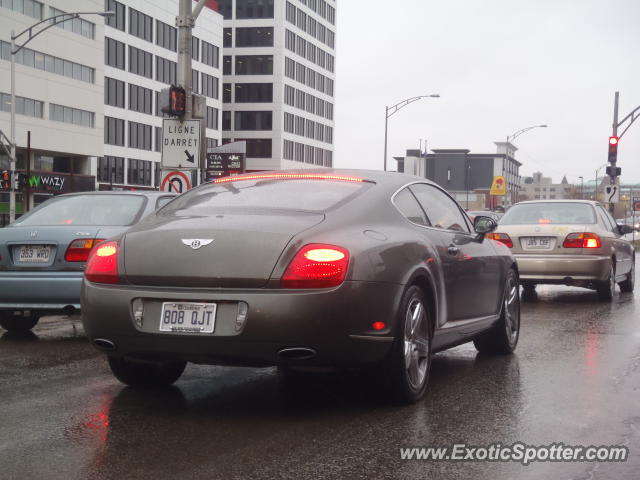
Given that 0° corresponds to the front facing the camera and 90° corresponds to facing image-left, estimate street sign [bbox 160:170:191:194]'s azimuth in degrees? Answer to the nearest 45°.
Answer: approximately 0°

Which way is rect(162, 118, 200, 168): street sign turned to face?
toward the camera

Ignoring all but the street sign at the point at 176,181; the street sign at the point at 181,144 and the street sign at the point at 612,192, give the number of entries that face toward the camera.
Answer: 3

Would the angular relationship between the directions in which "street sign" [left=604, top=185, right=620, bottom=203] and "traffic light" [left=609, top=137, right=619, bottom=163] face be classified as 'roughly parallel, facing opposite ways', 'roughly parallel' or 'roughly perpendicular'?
roughly parallel

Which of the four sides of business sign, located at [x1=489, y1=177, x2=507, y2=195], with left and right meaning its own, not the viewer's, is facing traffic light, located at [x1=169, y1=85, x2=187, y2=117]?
front

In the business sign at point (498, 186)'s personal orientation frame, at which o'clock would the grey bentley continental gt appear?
The grey bentley continental gt is roughly at 12 o'clock from the business sign.

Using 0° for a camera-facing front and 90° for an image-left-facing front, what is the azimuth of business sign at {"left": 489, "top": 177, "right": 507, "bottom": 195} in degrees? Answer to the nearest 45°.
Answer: approximately 0°

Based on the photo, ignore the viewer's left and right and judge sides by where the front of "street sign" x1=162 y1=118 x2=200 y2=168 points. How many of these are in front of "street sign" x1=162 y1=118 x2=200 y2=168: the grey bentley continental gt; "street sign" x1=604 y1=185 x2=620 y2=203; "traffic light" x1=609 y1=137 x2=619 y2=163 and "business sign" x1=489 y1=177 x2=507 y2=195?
1

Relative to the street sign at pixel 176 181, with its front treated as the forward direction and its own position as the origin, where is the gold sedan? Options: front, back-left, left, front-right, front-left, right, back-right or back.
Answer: front-left

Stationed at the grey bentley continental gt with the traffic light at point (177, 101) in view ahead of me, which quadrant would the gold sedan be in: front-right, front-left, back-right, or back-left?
front-right

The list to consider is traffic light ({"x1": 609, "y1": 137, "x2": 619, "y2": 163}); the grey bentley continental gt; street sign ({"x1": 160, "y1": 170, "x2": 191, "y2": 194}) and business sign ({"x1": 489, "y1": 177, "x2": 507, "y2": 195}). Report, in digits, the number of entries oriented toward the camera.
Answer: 3

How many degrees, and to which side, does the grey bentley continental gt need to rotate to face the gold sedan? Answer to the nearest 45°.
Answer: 0° — it already faces it

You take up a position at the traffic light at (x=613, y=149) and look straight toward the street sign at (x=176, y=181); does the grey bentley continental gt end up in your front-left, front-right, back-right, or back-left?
front-left

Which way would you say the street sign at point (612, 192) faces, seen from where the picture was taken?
facing the viewer

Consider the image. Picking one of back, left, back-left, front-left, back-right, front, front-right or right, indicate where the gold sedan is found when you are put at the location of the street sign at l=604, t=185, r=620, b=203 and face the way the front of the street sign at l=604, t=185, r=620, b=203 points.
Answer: front

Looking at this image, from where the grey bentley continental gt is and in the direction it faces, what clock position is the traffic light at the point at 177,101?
The traffic light is roughly at 10 o'clock from the grey bentley continental gt.

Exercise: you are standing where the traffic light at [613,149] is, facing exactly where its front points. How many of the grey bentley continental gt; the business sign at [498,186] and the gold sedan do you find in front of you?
2
